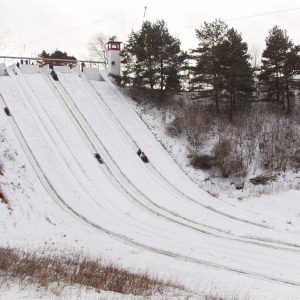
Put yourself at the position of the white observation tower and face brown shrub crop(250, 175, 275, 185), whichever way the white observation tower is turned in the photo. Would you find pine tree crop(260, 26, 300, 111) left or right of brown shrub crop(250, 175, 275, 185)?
left

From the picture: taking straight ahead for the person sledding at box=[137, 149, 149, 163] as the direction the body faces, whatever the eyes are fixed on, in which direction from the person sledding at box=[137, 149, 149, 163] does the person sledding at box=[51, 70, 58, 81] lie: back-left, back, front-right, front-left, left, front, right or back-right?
back

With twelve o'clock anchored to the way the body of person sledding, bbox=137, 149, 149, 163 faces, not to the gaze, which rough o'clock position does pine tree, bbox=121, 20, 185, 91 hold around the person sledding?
The pine tree is roughly at 8 o'clock from the person sledding.

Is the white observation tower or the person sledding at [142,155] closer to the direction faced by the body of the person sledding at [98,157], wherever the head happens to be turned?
the person sledding

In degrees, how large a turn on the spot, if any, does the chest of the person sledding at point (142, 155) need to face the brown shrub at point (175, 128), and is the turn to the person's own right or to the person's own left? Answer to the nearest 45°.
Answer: approximately 90° to the person's own left

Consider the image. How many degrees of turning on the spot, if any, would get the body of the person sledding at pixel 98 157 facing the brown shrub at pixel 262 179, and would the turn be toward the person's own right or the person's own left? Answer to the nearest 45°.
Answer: approximately 45° to the person's own left

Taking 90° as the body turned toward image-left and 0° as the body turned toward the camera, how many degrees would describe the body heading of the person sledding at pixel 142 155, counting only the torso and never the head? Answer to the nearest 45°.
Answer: approximately 315°

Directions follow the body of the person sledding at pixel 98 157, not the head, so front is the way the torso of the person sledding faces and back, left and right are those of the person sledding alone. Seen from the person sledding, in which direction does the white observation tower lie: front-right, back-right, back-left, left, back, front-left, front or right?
back-left

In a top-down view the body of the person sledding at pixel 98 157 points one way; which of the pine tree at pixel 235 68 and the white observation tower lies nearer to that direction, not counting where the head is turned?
the pine tree

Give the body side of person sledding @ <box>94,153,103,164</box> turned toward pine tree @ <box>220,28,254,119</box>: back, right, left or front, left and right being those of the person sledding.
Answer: left
